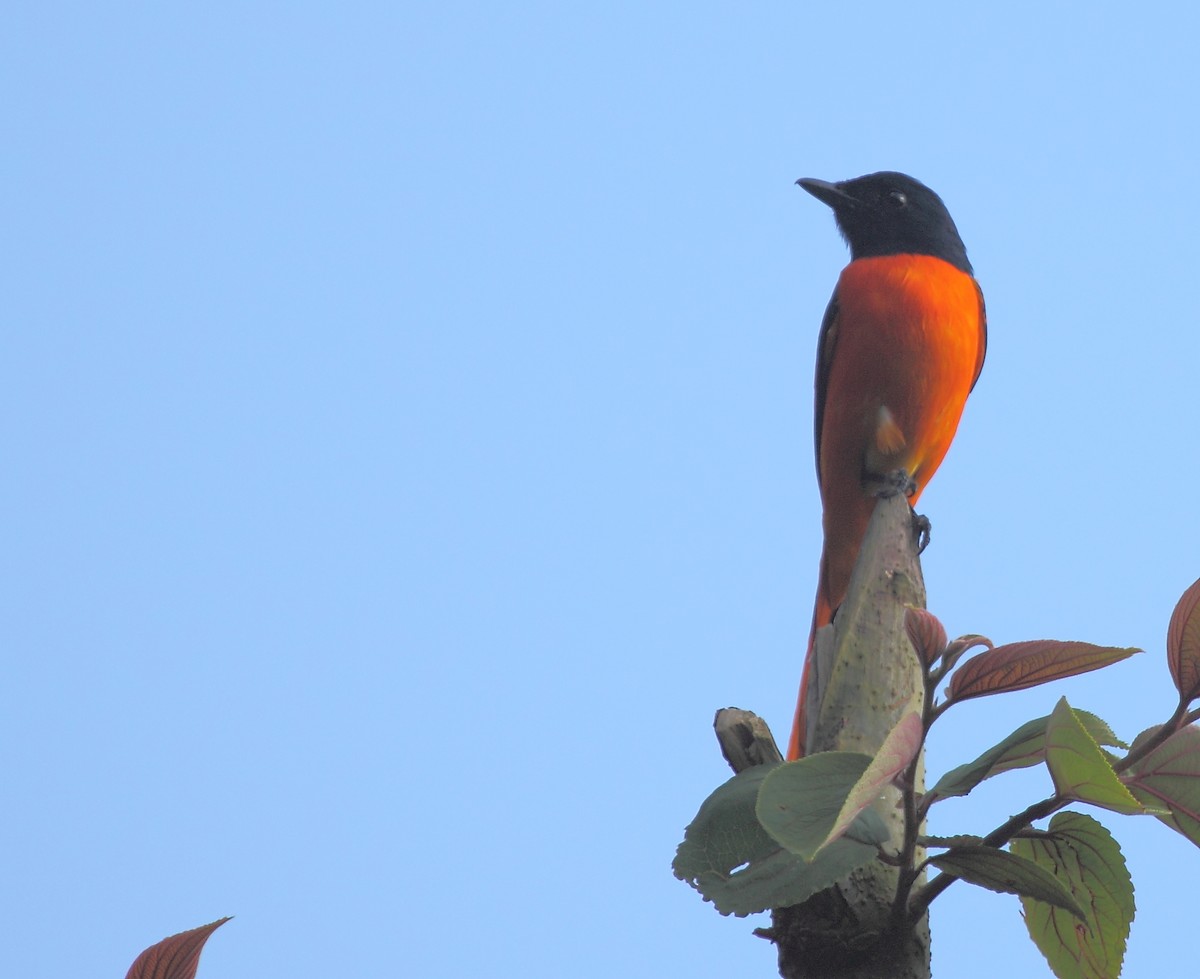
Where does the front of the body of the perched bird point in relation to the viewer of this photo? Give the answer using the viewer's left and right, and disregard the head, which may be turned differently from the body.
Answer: facing the viewer and to the right of the viewer
